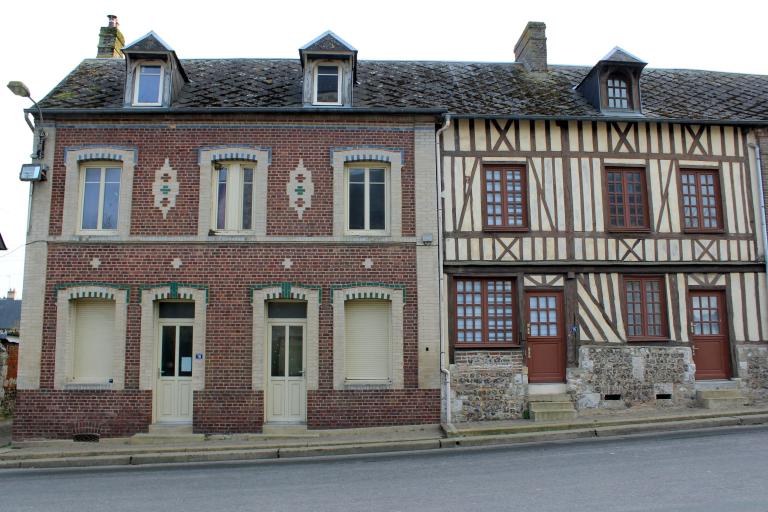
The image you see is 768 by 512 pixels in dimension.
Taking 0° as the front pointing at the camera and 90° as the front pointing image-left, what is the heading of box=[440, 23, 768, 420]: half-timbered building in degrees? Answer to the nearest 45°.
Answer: approximately 0°

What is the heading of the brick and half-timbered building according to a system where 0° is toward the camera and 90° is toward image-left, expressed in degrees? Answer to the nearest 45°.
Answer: approximately 0°
